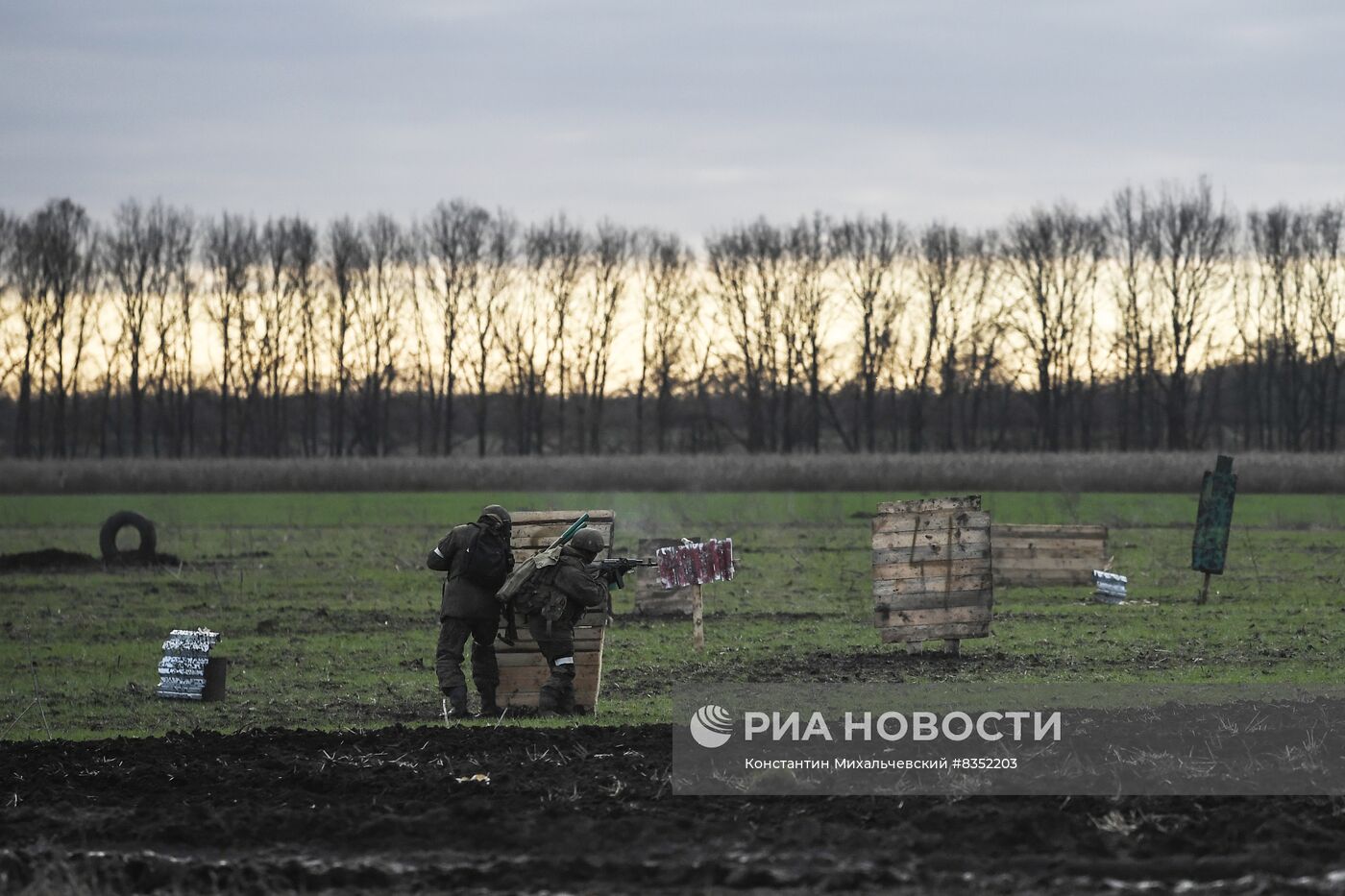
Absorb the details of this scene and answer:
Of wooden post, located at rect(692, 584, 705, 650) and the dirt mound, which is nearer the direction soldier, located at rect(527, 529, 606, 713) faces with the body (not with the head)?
the wooden post

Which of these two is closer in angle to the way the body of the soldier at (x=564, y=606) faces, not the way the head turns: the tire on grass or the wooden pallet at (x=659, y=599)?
the wooden pallet

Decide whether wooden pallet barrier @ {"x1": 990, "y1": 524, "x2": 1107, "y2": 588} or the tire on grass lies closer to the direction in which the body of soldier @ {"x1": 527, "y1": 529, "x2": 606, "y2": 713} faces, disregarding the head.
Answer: the wooden pallet barrier

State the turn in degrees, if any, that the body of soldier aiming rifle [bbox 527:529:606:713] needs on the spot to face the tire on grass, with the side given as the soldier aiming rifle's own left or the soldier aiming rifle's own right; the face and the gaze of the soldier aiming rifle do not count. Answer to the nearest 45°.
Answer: approximately 135° to the soldier aiming rifle's own left

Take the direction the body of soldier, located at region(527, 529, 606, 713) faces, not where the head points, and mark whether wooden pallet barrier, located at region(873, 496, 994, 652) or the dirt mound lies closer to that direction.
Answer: the wooden pallet barrier

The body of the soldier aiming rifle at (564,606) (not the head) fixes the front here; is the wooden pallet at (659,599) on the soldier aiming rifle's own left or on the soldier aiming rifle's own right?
on the soldier aiming rifle's own left

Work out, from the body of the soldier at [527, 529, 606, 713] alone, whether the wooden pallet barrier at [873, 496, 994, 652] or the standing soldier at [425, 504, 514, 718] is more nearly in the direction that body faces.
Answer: the wooden pallet barrier

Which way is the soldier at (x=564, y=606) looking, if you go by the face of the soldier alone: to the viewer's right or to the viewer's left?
to the viewer's right

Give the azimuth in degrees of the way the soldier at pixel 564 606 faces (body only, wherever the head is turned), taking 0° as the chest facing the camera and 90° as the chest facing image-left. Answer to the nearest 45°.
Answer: approximately 270°

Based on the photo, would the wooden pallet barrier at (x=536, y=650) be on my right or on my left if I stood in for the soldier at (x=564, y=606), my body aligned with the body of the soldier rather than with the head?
on my left

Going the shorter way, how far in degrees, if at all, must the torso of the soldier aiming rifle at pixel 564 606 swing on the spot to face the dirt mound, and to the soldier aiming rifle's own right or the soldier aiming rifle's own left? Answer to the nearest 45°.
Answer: approximately 135° to the soldier aiming rifle's own left
